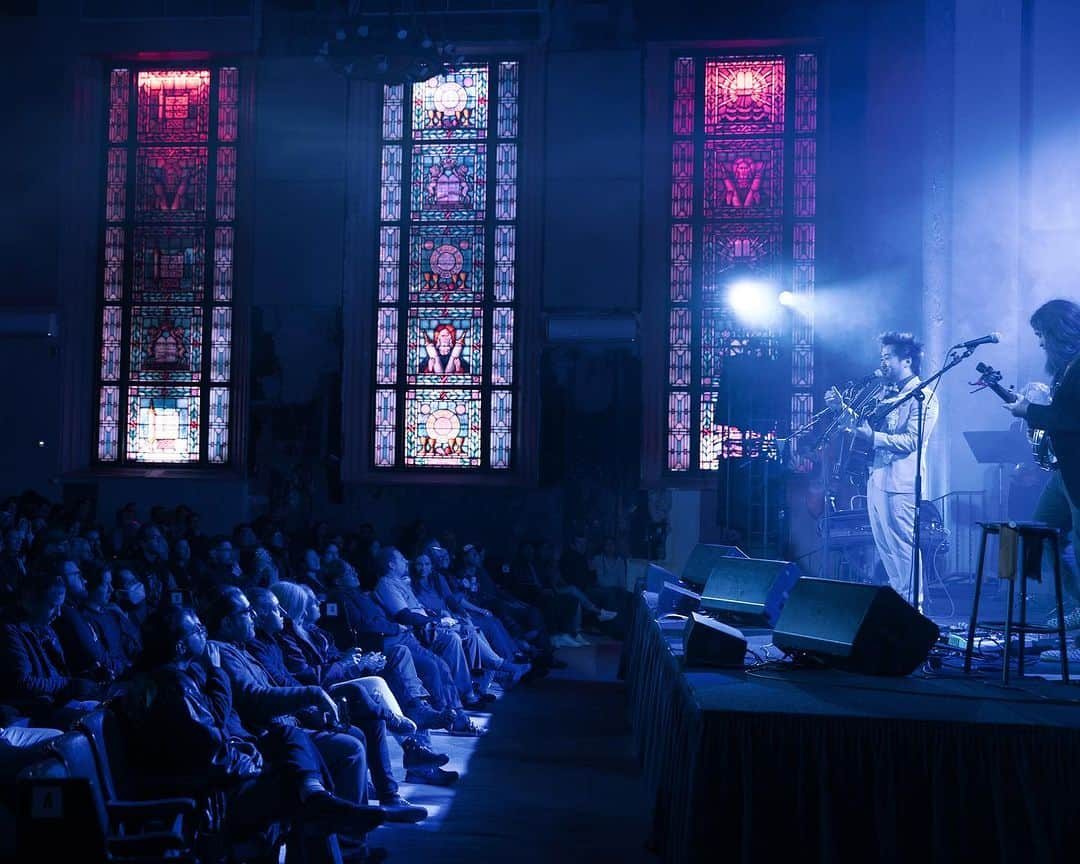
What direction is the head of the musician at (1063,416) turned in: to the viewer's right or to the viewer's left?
to the viewer's left

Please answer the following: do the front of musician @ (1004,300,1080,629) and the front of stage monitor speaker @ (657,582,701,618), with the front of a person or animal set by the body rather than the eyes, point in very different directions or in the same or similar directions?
very different directions

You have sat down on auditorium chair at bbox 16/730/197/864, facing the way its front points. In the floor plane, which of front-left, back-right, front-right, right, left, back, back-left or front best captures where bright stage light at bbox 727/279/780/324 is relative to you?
front-left

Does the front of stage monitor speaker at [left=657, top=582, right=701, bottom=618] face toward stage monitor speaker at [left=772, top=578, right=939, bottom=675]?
no

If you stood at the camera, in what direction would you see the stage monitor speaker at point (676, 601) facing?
facing to the right of the viewer

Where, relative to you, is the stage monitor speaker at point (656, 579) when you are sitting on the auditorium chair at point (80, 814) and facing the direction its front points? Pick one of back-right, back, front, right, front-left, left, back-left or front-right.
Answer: front-left

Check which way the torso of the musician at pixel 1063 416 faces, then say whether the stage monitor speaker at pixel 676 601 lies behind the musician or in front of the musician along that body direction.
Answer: in front

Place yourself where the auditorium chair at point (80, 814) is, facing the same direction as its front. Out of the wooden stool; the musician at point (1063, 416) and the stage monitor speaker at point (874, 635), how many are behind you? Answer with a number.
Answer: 0

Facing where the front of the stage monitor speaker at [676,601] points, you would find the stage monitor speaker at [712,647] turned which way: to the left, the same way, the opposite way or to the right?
the same way

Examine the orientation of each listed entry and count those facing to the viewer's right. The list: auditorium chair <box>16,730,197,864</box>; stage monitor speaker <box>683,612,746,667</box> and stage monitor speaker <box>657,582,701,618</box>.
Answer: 3

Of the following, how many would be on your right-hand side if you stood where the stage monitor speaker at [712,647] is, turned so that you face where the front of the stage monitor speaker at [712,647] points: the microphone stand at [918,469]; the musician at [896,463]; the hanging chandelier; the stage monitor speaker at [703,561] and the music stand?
0

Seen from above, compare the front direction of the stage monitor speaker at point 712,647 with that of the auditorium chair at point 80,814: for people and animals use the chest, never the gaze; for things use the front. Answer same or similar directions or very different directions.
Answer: same or similar directions

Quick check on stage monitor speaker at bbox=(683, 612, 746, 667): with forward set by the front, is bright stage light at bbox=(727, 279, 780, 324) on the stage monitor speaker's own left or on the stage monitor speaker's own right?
on the stage monitor speaker's own left

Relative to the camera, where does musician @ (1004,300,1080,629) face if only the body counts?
to the viewer's left

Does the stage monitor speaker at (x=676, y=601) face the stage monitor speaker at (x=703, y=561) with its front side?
no
